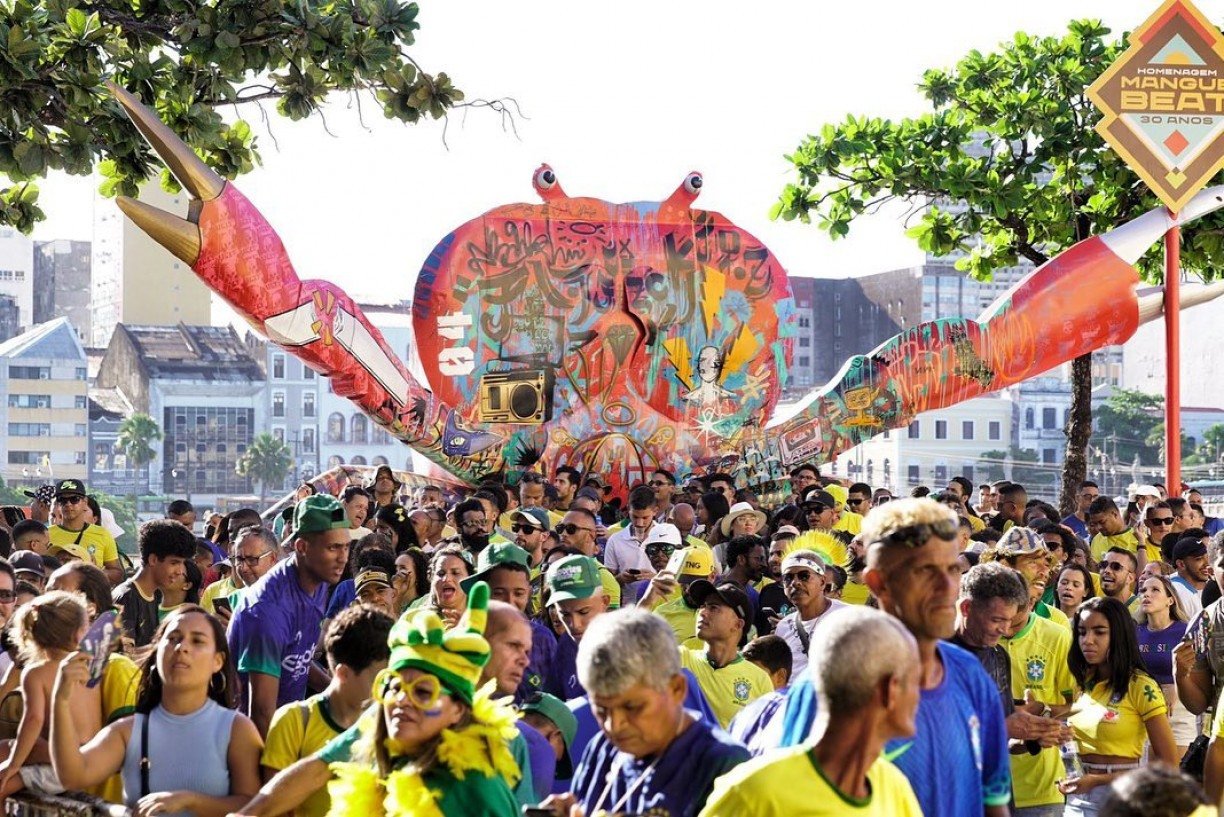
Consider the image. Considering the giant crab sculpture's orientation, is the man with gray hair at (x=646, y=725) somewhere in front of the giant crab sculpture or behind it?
in front

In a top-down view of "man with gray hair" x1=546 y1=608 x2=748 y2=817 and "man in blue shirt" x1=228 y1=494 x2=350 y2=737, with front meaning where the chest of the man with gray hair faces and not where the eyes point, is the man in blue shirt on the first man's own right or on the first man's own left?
on the first man's own right

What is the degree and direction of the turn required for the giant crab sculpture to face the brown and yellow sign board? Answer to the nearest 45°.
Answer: approximately 90° to its left

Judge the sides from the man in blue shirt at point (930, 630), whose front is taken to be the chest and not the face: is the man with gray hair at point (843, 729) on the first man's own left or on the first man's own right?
on the first man's own right

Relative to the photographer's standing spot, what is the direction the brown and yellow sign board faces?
facing the viewer

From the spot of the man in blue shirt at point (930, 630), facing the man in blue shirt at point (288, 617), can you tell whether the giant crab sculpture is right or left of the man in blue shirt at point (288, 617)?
right

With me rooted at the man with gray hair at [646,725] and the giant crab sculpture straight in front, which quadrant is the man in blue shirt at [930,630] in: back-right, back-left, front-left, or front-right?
front-right

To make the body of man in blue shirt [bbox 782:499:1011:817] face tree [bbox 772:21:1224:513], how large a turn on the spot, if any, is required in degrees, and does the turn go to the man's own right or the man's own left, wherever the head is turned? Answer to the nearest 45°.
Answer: approximately 135° to the man's own left

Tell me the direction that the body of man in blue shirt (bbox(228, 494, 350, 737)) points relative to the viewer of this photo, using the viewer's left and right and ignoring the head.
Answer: facing the viewer and to the right of the viewer

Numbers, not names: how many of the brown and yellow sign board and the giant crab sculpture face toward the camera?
2

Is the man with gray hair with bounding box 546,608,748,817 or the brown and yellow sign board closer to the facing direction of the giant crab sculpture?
the man with gray hair

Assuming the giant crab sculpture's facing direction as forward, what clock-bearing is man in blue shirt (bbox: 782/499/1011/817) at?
The man in blue shirt is roughly at 12 o'clock from the giant crab sculpture.

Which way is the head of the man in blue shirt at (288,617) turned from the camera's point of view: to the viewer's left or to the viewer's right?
to the viewer's right
